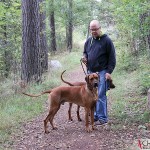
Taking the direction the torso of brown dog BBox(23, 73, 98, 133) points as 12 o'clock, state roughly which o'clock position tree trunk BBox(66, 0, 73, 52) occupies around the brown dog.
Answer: The tree trunk is roughly at 9 o'clock from the brown dog.

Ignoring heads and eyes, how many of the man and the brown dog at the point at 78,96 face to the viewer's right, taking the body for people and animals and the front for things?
1

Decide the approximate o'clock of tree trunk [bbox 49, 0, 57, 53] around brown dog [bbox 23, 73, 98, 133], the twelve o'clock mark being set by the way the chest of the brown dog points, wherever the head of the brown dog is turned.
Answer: The tree trunk is roughly at 9 o'clock from the brown dog.

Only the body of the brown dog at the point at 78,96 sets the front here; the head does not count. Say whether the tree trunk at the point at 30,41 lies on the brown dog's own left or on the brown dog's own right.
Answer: on the brown dog's own left

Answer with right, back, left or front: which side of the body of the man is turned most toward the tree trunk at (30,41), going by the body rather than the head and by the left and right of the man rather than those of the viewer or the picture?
right

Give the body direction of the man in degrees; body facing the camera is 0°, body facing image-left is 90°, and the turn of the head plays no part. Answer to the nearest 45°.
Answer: approximately 45°

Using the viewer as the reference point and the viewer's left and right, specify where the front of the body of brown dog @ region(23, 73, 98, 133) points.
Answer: facing to the right of the viewer

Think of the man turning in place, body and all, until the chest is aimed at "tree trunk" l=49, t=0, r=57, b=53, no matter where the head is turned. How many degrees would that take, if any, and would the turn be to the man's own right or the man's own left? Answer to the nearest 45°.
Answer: approximately 135° to the man's own right

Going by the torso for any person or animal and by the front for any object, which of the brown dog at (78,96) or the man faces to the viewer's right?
the brown dog
